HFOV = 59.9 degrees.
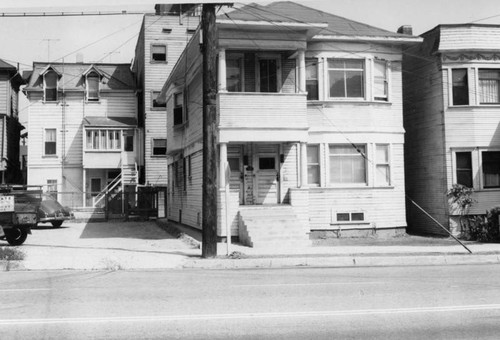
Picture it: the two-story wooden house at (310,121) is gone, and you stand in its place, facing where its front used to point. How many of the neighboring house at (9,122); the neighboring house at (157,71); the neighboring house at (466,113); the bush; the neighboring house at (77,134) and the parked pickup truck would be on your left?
2

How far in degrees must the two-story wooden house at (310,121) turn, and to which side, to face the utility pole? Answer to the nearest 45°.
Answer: approximately 45° to its right

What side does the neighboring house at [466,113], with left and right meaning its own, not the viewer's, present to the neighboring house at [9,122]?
right

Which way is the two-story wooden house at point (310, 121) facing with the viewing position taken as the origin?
facing the viewer

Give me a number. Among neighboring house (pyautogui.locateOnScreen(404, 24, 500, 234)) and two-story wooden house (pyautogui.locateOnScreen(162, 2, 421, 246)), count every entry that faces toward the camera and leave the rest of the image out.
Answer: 2

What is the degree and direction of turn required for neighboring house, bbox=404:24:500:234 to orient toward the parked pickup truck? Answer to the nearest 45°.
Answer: approximately 45° to its right

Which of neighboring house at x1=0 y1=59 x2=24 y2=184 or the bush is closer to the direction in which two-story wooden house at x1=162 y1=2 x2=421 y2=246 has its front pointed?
the bush

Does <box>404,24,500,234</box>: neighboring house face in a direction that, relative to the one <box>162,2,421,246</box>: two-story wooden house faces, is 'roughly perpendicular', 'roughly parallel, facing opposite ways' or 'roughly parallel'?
roughly parallel

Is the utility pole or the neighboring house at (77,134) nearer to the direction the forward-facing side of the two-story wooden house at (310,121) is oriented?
the utility pole

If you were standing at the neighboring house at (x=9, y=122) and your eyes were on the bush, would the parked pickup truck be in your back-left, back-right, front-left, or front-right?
front-right

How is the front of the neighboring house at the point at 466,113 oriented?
toward the camera

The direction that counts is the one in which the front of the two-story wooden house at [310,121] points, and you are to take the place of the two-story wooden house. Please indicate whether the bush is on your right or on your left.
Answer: on your left

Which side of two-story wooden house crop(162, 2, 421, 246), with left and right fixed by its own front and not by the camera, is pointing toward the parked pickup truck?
right
